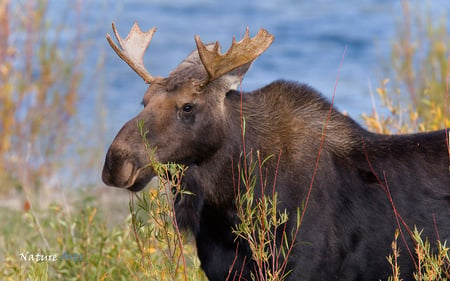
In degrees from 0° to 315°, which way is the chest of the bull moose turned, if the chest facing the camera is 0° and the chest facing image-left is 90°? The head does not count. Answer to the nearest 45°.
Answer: approximately 90°
